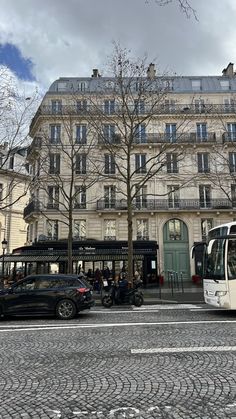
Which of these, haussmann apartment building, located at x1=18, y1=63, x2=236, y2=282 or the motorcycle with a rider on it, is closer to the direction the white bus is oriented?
the motorcycle with a rider on it

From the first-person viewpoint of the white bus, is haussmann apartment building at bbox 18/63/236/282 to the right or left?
on its right

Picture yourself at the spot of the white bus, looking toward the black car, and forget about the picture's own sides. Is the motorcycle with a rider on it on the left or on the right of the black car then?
right

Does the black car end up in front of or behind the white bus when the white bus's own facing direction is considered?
in front

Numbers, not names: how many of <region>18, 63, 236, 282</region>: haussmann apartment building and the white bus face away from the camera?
0

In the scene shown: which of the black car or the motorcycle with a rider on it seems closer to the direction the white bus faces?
the black car

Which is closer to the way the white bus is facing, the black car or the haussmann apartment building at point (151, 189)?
the black car

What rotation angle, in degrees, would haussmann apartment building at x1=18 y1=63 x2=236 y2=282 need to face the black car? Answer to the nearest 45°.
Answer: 0° — it already faces it

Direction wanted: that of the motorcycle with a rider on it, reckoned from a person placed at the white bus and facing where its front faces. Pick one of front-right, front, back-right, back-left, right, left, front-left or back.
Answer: right

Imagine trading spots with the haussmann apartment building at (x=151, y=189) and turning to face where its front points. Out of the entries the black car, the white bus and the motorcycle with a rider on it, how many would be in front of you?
3

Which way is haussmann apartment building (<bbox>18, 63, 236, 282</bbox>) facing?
toward the camera

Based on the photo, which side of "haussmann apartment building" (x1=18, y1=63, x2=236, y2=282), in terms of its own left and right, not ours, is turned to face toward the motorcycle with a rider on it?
front
